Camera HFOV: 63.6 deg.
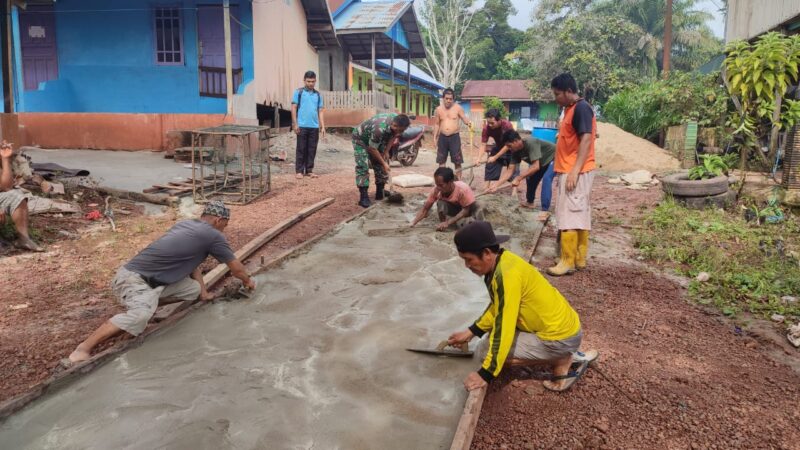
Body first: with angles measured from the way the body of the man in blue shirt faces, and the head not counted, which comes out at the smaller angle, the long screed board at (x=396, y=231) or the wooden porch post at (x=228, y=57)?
the long screed board

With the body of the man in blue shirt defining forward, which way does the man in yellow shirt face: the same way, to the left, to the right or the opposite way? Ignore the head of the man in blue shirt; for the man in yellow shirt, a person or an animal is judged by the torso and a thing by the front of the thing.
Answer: to the right

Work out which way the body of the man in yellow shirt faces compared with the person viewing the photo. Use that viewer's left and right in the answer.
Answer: facing to the left of the viewer

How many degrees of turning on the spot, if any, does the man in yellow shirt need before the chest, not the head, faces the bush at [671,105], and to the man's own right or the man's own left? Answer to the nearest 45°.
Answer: approximately 90° to the man's own right

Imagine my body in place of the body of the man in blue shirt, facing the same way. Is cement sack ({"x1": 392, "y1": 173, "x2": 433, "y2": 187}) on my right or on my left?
on my left

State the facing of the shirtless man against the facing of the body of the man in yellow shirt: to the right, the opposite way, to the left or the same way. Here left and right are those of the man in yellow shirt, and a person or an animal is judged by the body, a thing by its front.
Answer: to the left

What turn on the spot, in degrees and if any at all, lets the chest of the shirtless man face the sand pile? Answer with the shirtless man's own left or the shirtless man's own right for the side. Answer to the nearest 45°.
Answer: approximately 135° to the shirtless man's own left

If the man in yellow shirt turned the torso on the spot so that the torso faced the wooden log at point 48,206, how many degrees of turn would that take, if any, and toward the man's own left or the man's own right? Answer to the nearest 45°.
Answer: approximately 45° to the man's own right

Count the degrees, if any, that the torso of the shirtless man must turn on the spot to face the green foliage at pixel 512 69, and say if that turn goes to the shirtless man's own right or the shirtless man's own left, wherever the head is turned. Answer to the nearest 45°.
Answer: approximately 180°
